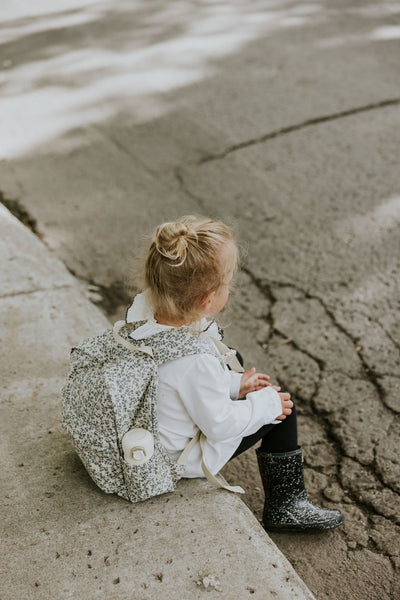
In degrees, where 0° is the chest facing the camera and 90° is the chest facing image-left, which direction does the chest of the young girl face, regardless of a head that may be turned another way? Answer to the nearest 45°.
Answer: approximately 225°

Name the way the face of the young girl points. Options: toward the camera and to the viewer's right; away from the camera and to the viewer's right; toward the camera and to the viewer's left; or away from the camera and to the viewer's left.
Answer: away from the camera and to the viewer's right
